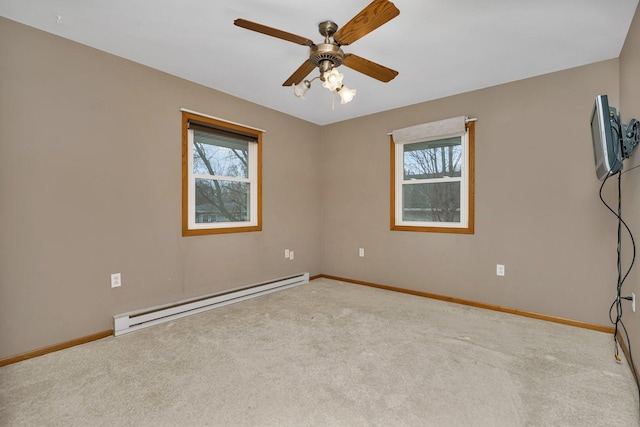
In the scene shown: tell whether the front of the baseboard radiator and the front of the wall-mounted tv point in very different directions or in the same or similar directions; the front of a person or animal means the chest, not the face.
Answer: very different directions

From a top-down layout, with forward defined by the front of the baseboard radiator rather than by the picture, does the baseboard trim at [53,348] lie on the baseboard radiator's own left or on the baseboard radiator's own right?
on the baseboard radiator's own right

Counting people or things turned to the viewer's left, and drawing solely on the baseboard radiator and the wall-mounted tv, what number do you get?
1

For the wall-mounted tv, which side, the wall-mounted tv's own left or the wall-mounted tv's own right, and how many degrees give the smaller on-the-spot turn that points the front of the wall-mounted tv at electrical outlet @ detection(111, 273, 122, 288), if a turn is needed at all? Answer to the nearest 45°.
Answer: approximately 45° to the wall-mounted tv's own left

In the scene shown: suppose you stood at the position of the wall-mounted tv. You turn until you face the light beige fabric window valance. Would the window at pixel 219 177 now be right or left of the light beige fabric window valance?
left

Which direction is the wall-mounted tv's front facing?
to the viewer's left

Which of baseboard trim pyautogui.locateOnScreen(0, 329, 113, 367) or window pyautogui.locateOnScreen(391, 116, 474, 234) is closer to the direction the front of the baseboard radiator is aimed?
the window
